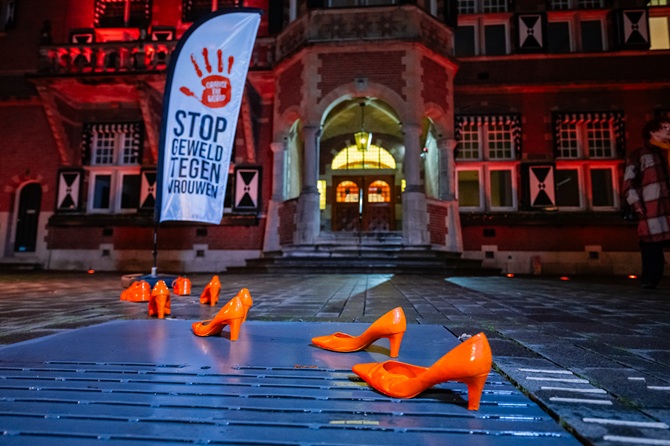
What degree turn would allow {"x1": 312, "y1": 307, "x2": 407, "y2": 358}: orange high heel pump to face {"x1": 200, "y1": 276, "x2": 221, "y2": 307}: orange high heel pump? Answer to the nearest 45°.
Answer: approximately 45° to its right

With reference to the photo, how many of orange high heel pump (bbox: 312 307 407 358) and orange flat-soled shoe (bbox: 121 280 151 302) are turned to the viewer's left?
2

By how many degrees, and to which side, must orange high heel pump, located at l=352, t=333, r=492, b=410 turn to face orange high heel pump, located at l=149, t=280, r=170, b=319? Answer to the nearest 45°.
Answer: approximately 45° to its right

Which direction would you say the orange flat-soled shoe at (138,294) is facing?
to the viewer's left

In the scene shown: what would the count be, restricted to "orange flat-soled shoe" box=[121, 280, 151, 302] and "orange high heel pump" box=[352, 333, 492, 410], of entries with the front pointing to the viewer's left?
2

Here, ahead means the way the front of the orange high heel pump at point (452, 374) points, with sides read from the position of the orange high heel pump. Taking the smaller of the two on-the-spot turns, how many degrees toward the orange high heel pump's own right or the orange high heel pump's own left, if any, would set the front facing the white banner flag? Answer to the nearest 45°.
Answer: approximately 45° to the orange high heel pump's own right

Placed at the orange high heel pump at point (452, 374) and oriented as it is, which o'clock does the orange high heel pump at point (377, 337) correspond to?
the orange high heel pump at point (377, 337) is roughly at 2 o'clock from the orange high heel pump at point (452, 374).

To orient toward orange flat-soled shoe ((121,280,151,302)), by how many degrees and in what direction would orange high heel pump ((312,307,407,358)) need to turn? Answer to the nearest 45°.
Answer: approximately 45° to its right

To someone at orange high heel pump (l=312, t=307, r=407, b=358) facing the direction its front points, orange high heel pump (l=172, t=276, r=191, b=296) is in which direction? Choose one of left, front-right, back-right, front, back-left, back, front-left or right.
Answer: front-right

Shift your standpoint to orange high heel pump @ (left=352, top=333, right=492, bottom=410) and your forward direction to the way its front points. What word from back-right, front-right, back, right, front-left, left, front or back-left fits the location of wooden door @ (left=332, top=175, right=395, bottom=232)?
right

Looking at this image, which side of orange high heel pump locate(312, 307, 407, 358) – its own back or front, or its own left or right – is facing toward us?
left

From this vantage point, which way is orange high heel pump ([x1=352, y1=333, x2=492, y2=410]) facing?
to the viewer's left

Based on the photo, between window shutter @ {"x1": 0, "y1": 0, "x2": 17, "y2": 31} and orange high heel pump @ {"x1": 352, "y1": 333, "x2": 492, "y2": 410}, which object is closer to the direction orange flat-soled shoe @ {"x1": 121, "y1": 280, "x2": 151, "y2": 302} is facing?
the window shutter

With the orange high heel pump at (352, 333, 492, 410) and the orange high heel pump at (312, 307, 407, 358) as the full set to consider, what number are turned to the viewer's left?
2
